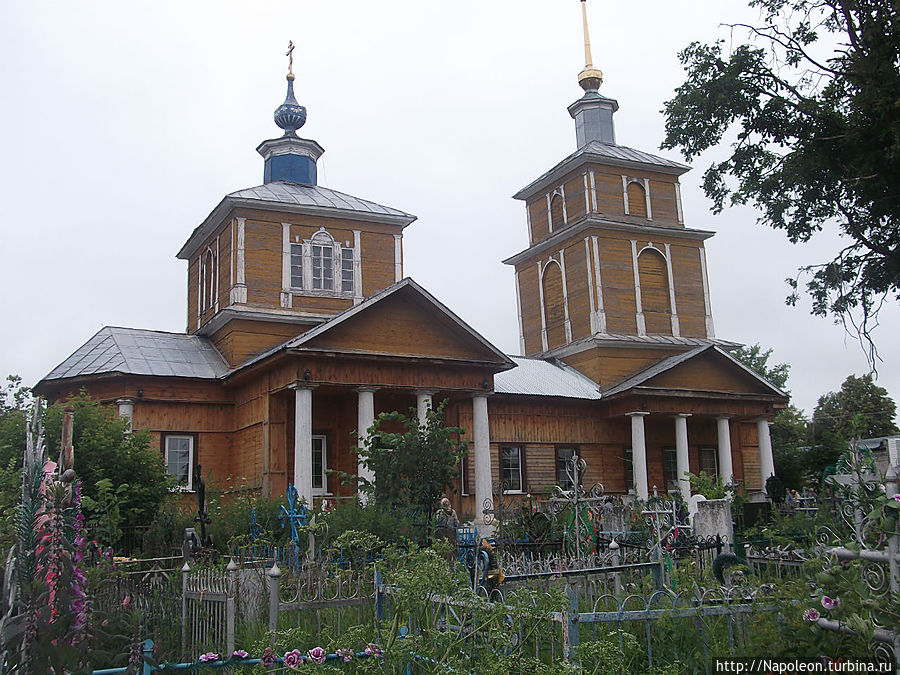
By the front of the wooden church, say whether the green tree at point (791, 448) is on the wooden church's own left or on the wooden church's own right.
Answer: on the wooden church's own left

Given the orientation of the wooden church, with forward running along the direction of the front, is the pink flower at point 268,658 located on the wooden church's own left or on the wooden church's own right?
on the wooden church's own right

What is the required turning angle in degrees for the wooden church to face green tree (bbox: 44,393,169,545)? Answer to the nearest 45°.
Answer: approximately 90° to its right

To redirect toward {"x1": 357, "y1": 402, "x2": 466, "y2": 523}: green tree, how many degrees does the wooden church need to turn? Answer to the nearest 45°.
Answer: approximately 45° to its right

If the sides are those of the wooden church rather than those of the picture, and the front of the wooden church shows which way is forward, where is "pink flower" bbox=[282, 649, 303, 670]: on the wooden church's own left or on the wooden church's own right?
on the wooden church's own right

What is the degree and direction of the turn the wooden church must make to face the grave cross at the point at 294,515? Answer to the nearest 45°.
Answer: approximately 45° to its right

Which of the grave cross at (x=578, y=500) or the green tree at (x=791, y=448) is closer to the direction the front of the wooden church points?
the grave cross

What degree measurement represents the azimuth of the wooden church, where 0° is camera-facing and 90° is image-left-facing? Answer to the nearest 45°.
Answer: approximately 315°

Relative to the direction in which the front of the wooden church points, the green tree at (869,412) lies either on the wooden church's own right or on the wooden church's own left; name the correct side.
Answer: on the wooden church's own left
